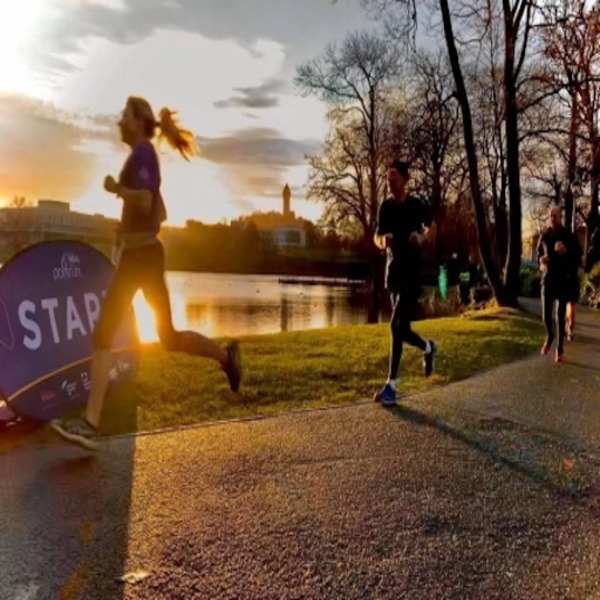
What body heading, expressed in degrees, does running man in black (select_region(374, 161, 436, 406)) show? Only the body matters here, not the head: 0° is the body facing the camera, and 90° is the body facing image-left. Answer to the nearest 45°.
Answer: approximately 45°

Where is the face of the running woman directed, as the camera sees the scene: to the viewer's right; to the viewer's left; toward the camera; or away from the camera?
to the viewer's left

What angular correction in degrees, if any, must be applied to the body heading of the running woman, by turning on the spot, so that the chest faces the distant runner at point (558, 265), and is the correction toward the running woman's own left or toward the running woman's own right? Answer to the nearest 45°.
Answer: approximately 135° to the running woman's own right

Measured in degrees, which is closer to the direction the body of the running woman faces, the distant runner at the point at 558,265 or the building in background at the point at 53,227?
the building in background

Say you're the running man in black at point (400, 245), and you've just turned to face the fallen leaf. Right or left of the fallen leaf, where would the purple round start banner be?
right

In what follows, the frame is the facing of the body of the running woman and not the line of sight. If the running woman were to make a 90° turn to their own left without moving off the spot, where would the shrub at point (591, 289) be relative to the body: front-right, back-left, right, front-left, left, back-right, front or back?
back-left

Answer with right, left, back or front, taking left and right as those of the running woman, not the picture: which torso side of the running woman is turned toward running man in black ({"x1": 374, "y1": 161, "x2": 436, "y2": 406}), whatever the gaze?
back

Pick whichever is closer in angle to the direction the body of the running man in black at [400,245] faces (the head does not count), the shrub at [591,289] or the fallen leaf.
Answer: the fallen leaf

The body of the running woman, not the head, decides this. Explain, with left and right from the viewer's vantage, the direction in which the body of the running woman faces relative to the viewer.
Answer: facing to the left of the viewer
